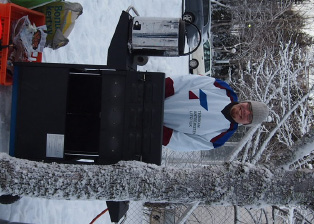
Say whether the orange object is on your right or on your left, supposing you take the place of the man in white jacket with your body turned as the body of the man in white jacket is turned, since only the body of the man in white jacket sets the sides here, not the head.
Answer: on your right

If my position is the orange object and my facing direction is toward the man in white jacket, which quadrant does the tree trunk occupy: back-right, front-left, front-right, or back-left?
front-right

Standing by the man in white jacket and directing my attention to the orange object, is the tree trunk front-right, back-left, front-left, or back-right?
front-left

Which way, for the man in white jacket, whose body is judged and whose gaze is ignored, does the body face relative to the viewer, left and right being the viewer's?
facing the viewer

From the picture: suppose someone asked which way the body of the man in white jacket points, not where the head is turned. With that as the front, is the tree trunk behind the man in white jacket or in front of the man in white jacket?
in front

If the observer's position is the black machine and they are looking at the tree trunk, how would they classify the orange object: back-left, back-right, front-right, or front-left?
back-right

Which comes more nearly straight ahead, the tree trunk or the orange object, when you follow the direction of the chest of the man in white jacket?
the tree trunk
